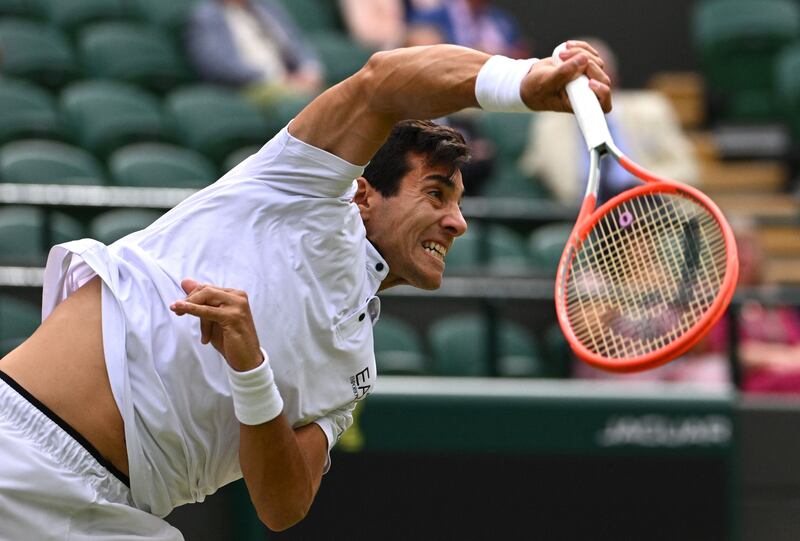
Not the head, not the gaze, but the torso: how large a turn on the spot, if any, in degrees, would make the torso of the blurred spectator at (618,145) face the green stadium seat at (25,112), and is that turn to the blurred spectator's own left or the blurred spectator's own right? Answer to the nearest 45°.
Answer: approximately 45° to the blurred spectator's own right

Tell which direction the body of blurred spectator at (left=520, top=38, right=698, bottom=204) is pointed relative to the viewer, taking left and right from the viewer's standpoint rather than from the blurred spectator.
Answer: facing the viewer

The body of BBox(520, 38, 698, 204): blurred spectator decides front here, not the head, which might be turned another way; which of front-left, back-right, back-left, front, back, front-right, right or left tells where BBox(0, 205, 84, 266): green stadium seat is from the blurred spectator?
front-right

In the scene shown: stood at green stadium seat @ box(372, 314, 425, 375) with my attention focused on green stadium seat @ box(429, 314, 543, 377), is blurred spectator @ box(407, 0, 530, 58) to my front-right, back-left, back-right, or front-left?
front-left

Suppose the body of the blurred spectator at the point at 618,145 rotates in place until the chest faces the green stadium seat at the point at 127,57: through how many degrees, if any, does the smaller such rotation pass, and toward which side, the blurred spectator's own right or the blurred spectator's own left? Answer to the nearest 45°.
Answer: approximately 90° to the blurred spectator's own right

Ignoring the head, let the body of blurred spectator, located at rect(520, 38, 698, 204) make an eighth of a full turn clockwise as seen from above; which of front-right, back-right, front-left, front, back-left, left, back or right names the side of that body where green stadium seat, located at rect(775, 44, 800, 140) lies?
back

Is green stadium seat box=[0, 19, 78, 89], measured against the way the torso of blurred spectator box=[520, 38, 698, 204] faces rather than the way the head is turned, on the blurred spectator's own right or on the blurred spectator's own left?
on the blurred spectator's own right

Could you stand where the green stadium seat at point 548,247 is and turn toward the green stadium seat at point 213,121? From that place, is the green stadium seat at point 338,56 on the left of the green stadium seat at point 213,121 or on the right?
right

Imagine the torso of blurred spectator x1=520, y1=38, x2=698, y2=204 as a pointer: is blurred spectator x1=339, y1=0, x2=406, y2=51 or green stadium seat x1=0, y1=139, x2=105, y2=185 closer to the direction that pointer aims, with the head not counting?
the green stadium seat

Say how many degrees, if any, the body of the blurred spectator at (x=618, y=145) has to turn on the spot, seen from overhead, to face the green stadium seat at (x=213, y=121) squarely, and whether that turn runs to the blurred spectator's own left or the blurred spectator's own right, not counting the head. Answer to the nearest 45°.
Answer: approximately 90° to the blurred spectator's own right

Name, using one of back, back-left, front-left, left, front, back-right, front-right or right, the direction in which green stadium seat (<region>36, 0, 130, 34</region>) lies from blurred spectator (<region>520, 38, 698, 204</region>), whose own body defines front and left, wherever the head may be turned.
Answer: right

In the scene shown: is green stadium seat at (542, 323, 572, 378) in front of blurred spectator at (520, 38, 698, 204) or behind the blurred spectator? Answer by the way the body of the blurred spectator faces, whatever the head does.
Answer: in front

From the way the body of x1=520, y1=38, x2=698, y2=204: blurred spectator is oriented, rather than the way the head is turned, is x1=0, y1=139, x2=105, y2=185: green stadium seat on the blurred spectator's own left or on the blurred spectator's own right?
on the blurred spectator's own right
